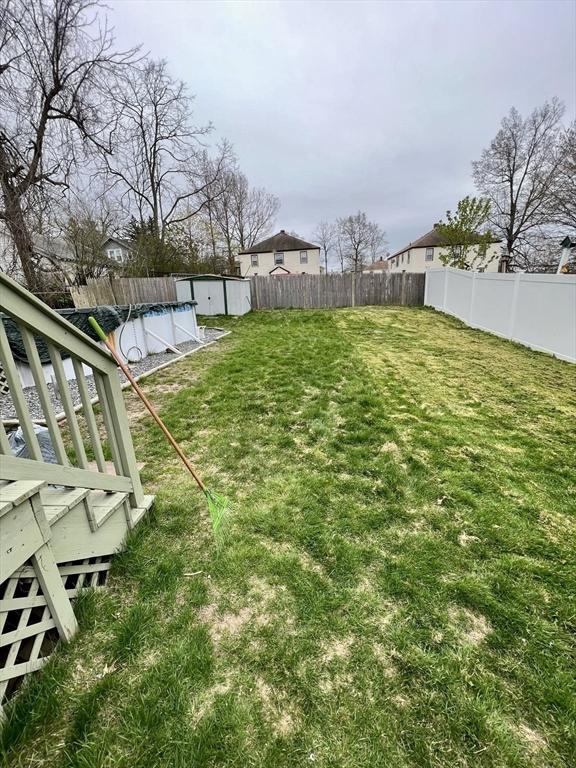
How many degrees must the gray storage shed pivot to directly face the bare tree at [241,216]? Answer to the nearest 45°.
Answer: approximately 180°

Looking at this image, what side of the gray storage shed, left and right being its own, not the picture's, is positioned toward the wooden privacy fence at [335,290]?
left

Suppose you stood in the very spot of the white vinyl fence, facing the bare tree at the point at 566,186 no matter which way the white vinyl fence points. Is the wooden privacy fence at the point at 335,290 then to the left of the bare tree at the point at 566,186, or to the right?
left

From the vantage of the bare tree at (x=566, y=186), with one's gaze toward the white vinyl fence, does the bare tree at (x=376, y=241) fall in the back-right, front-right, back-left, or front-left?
back-right

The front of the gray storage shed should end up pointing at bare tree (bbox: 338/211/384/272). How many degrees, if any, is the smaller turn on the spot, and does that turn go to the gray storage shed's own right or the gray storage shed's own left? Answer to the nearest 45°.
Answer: approximately 135° to the gray storage shed's own left

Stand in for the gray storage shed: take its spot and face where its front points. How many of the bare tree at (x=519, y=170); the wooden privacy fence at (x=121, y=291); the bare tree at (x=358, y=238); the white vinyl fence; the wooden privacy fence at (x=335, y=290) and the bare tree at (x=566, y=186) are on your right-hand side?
1

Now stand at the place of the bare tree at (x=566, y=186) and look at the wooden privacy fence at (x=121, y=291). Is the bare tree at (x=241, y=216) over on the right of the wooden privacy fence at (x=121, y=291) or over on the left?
right

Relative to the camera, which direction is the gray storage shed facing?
toward the camera

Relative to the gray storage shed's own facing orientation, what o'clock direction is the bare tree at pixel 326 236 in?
The bare tree is roughly at 7 o'clock from the gray storage shed.

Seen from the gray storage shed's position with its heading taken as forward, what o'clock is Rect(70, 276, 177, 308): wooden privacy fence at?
The wooden privacy fence is roughly at 3 o'clock from the gray storage shed.

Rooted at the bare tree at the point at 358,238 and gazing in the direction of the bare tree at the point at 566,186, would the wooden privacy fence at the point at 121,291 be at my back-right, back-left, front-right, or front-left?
front-right

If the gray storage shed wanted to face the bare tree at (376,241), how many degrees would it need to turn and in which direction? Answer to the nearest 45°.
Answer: approximately 135° to its left
